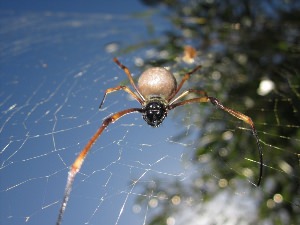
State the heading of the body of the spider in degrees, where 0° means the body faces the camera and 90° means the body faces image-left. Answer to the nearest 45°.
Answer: approximately 0°
